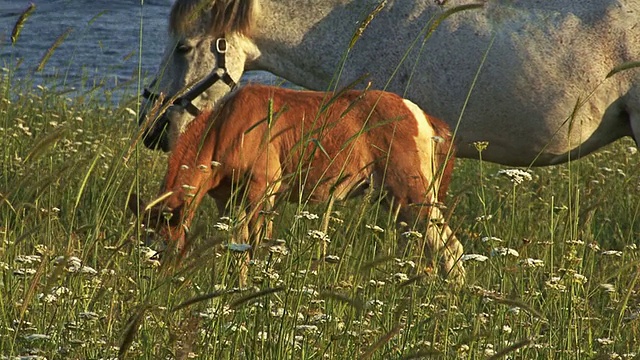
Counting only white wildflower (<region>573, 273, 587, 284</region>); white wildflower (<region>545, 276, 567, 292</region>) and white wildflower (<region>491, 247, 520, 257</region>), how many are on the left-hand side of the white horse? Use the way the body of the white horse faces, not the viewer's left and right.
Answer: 3

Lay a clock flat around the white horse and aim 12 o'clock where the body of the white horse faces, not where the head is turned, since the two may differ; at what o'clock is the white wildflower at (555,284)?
The white wildflower is roughly at 9 o'clock from the white horse.

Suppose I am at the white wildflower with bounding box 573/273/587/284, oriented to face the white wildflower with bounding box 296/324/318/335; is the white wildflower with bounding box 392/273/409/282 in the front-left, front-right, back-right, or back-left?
front-right

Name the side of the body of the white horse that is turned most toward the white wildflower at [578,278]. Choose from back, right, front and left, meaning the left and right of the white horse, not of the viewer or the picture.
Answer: left

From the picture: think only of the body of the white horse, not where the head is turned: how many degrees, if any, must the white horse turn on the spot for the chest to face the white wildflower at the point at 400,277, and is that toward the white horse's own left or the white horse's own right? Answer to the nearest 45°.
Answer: approximately 90° to the white horse's own left

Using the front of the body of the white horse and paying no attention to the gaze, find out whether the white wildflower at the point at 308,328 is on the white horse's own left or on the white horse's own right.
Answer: on the white horse's own left

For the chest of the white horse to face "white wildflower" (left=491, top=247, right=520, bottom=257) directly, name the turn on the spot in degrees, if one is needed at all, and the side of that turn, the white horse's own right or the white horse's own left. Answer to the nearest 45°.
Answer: approximately 90° to the white horse's own left

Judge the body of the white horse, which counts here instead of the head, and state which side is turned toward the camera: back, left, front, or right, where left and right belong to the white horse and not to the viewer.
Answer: left

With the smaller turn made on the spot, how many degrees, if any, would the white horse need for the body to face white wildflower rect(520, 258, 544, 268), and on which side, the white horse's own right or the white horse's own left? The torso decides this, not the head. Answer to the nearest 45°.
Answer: approximately 90° to the white horse's own left
